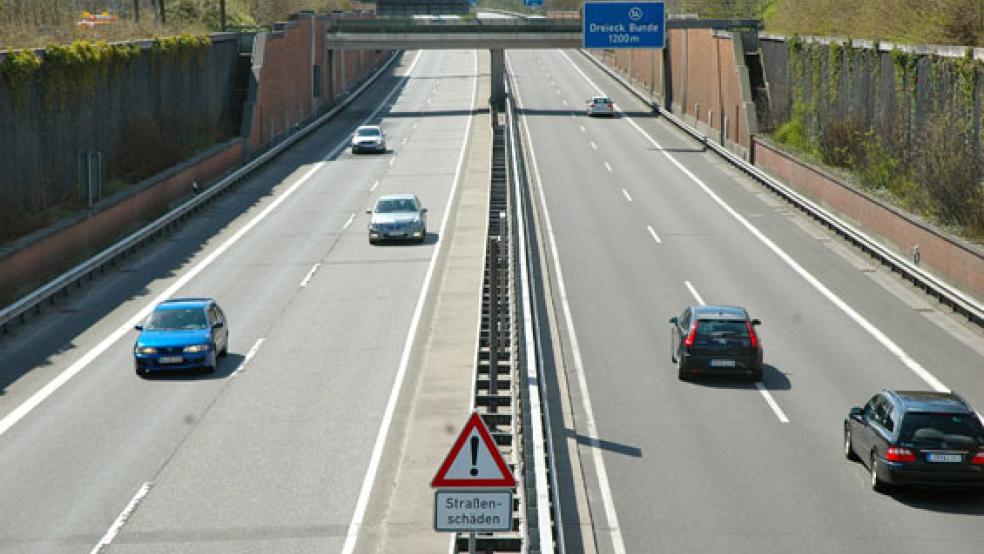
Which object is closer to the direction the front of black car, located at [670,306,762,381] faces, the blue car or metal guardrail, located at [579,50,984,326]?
the metal guardrail

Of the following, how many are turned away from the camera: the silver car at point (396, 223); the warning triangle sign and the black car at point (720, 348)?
1

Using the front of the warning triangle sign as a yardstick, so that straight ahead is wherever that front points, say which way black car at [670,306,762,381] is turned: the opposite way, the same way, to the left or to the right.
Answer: the opposite way

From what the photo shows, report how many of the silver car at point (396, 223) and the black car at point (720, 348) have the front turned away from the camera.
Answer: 1

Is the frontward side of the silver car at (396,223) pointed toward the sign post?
yes

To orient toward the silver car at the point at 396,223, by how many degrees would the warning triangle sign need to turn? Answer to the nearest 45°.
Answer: approximately 180°

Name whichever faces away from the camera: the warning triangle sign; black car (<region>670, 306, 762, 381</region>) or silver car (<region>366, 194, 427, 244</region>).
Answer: the black car

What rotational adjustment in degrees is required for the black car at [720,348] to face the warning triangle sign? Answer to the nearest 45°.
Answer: approximately 180°

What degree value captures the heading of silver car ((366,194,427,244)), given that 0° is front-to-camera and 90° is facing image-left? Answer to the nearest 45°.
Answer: approximately 0°

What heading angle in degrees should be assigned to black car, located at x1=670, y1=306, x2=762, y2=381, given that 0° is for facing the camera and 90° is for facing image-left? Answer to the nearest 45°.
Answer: approximately 180°

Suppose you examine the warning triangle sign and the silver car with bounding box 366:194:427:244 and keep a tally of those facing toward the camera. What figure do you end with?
2

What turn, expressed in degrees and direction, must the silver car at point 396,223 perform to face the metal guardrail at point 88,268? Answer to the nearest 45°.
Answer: approximately 45° to its right

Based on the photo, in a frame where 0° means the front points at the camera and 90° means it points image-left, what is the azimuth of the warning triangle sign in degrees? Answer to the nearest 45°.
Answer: approximately 0°

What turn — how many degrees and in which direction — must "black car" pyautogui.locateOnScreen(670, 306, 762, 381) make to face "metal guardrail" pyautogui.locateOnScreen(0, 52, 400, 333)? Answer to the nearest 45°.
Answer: approximately 45° to its left

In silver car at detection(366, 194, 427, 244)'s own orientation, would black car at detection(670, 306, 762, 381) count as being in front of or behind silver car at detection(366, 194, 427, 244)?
in front
